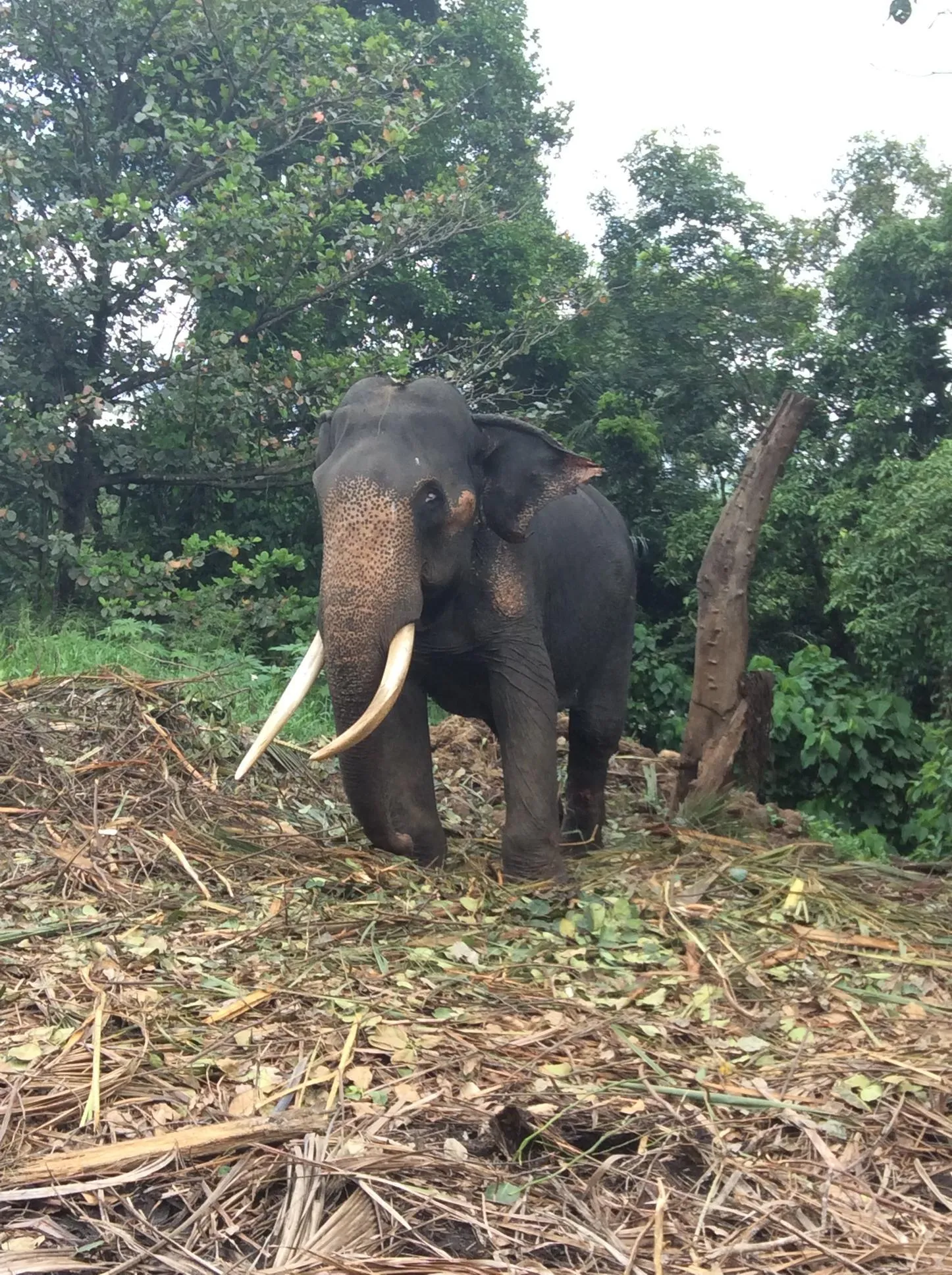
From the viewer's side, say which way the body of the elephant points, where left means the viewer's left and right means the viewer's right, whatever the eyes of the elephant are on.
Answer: facing the viewer and to the left of the viewer

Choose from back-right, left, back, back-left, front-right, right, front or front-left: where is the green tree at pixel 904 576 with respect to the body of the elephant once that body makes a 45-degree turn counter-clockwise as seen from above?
back-left

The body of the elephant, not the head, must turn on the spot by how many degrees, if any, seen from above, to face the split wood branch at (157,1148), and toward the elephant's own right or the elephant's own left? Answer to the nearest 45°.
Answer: approximately 45° to the elephant's own left
